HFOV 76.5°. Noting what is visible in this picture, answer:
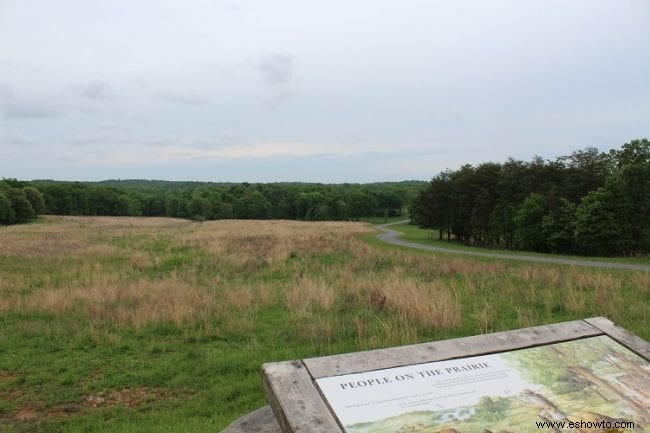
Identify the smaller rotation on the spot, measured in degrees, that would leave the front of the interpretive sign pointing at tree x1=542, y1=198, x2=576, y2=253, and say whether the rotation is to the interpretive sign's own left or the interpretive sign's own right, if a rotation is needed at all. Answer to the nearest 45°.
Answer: approximately 135° to the interpretive sign's own left

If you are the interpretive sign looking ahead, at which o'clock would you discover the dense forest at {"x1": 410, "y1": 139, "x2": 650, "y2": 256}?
The dense forest is roughly at 8 o'clock from the interpretive sign.

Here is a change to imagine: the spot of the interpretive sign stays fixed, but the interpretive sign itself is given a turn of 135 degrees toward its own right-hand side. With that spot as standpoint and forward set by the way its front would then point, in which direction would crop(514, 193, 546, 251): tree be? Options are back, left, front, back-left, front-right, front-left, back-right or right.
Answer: right

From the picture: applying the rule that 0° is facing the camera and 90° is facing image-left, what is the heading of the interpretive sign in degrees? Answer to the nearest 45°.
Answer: approximately 315°

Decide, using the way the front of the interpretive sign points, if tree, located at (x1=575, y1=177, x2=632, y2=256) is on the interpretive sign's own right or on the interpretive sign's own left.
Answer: on the interpretive sign's own left
